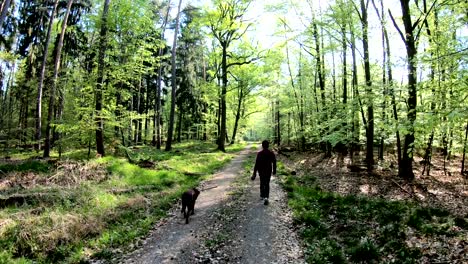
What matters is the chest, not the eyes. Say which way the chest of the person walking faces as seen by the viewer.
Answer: away from the camera

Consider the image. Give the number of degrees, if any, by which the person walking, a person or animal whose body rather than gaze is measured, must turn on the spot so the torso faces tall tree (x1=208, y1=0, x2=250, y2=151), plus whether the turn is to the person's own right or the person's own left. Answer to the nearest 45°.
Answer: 0° — they already face it
